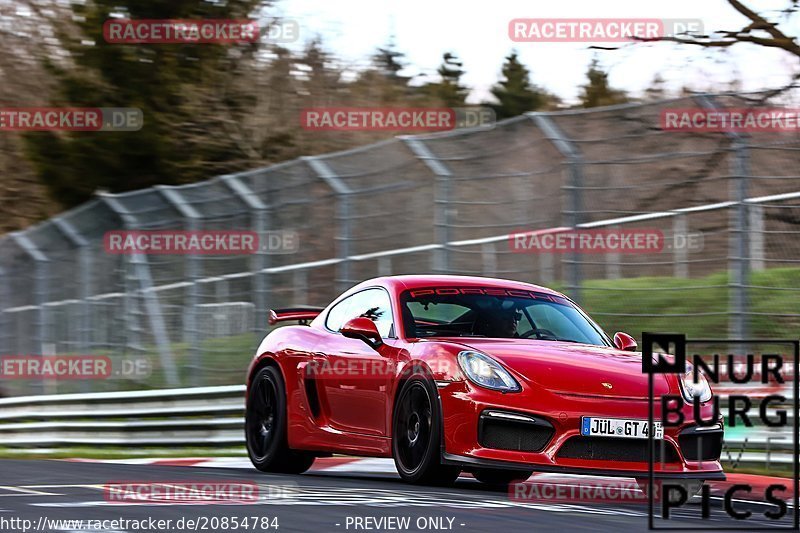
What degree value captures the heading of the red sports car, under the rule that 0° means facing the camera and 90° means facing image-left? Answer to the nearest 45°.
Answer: approximately 315°

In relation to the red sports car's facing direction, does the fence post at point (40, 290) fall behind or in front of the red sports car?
behind

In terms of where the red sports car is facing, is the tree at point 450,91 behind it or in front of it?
behind

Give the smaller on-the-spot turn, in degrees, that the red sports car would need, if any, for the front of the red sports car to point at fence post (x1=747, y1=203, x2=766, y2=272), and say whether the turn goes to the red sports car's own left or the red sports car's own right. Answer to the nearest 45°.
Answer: approximately 90° to the red sports car's own left

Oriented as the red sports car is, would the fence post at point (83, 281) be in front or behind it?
behind

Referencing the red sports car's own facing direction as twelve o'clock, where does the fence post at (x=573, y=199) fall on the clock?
The fence post is roughly at 8 o'clock from the red sports car.

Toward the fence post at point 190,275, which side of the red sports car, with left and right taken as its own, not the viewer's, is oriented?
back

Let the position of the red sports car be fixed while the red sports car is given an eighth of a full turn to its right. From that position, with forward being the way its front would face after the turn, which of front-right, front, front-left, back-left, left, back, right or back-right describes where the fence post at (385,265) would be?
back

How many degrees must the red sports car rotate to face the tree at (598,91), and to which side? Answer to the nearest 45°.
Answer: approximately 135° to its left

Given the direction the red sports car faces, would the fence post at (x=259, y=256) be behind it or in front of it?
behind

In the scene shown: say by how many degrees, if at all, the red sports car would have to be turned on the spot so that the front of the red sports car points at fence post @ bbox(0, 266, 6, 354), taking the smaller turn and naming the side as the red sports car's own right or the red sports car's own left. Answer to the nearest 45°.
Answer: approximately 180°
